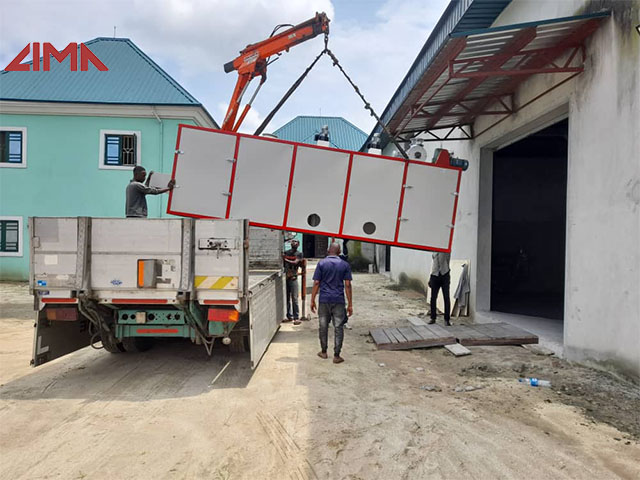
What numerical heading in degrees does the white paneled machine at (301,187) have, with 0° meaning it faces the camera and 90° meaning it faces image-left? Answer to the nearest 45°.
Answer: approximately 0°

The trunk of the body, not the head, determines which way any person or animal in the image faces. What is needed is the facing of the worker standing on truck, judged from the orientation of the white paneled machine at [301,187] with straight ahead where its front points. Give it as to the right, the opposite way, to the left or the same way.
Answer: to the left

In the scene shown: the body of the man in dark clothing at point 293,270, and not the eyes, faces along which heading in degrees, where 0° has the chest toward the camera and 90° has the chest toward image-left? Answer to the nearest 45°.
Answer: approximately 0°

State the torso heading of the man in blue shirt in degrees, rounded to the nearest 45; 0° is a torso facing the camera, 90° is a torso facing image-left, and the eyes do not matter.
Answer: approximately 180°

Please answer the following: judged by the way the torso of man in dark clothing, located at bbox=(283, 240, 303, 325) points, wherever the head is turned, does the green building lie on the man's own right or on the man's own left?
on the man's own right

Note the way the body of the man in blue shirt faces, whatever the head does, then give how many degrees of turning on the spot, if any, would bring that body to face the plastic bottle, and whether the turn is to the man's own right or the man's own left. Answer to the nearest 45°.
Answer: approximately 90° to the man's own right

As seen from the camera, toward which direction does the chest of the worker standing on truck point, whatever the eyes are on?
to the viewer's right
